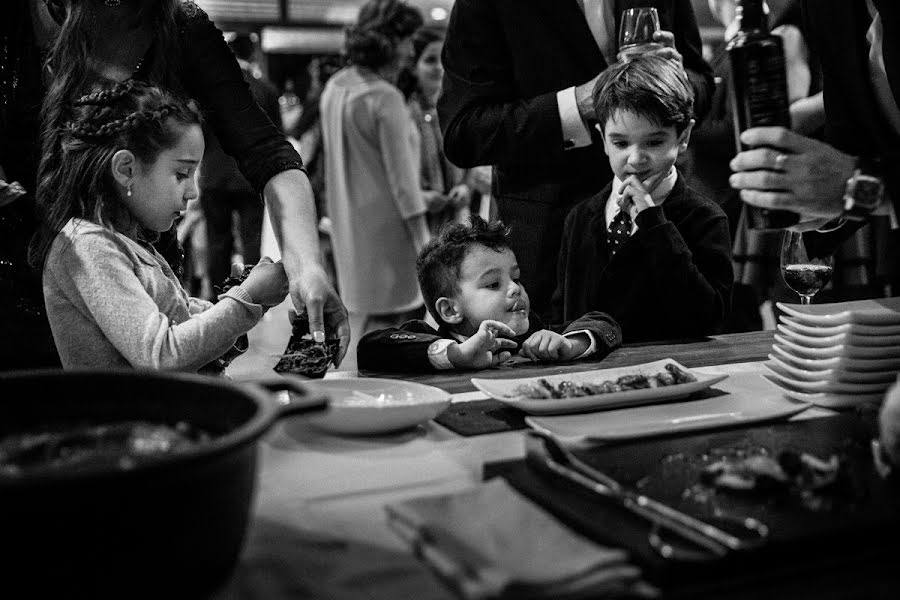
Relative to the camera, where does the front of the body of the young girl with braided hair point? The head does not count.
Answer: to the viewer's right

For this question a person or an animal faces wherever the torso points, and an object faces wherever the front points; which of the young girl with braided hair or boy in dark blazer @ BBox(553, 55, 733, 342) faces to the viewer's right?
the young girl with braided hair

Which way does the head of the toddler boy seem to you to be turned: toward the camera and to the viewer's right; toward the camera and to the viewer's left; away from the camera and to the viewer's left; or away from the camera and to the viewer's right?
toward the camera and to the viewer's right

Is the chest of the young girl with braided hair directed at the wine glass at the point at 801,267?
yes

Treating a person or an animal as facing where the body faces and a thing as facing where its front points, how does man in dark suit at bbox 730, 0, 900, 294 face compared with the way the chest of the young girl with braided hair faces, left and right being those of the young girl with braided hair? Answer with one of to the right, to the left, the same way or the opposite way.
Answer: the opposite way

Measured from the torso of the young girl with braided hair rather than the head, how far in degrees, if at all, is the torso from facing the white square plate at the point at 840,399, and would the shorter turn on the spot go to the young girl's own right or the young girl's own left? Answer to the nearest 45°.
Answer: approximately 45° to the young girl's own right

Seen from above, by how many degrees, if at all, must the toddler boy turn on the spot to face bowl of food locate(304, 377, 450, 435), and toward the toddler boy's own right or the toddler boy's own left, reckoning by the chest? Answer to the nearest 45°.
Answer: approximately 45° to the toddler boy's own right

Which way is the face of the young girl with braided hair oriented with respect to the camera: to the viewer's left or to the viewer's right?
to the viewer's right

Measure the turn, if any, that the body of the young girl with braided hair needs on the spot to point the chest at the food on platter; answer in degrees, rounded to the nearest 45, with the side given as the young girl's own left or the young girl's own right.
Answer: approximately 45° to the young girl's own right

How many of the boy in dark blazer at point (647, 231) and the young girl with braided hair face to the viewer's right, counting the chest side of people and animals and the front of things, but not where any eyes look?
1

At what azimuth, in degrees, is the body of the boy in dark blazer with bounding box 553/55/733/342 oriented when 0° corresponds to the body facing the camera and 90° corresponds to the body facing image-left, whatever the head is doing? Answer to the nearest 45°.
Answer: approximately 45°

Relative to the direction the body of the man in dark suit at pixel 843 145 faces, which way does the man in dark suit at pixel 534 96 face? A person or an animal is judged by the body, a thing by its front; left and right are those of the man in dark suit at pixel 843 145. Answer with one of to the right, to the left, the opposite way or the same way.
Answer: to the left

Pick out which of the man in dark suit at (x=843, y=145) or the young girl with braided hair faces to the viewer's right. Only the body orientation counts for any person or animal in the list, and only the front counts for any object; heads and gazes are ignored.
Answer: the young girl with braided hair
